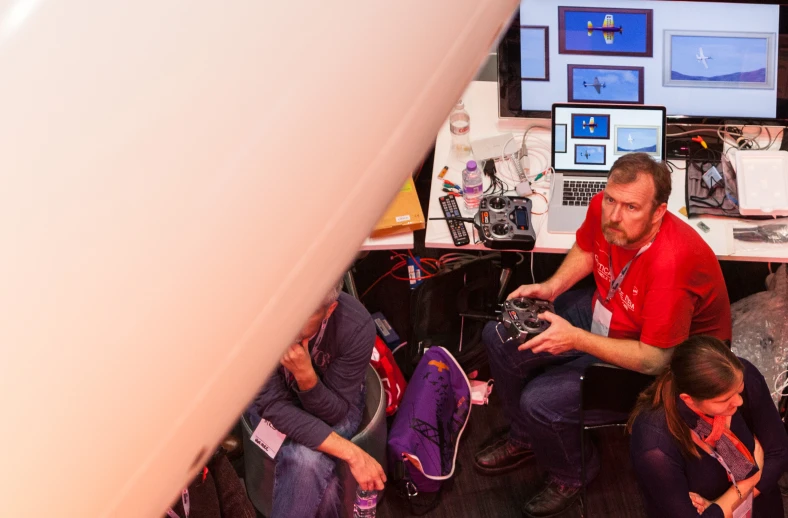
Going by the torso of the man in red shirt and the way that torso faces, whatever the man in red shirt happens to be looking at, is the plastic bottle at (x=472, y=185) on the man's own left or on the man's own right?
on the man's own right

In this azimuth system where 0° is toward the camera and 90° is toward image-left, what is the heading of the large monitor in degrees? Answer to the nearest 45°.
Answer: approximately 0°

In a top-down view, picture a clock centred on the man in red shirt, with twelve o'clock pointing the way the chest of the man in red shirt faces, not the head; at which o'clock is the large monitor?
The large monitor is roughly at 5 o'clock from the man in red shirt.
